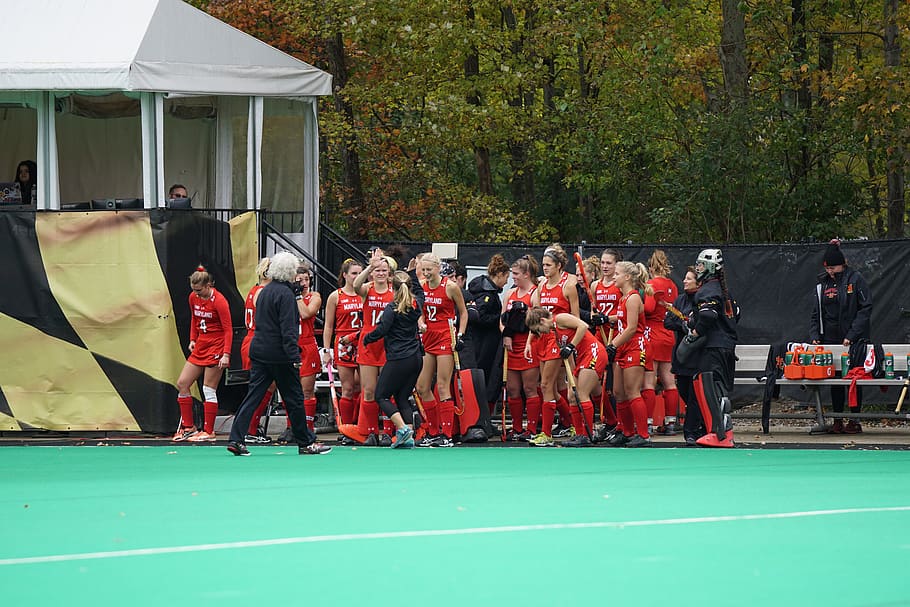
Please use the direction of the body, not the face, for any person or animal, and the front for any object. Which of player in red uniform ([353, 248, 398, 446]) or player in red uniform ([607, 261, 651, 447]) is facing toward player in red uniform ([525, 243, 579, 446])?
player in red uniform ([607, 261, 651, 447])

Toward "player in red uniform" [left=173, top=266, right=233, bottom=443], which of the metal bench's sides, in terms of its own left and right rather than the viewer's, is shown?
right

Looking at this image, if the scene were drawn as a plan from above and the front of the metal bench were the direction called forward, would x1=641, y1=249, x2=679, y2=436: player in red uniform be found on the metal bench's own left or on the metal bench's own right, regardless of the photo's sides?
on the metal bench's own right

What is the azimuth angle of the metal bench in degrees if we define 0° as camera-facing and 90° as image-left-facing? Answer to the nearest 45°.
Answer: approximately 0°

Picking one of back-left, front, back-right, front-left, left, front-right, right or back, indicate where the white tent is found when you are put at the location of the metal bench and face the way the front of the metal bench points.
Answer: right

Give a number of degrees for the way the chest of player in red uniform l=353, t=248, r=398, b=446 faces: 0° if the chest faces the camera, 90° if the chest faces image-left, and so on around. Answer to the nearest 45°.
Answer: approximately 0°

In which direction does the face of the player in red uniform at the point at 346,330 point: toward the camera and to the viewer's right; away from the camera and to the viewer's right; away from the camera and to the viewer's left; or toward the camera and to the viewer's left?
toward the camera and to the viewer's right
